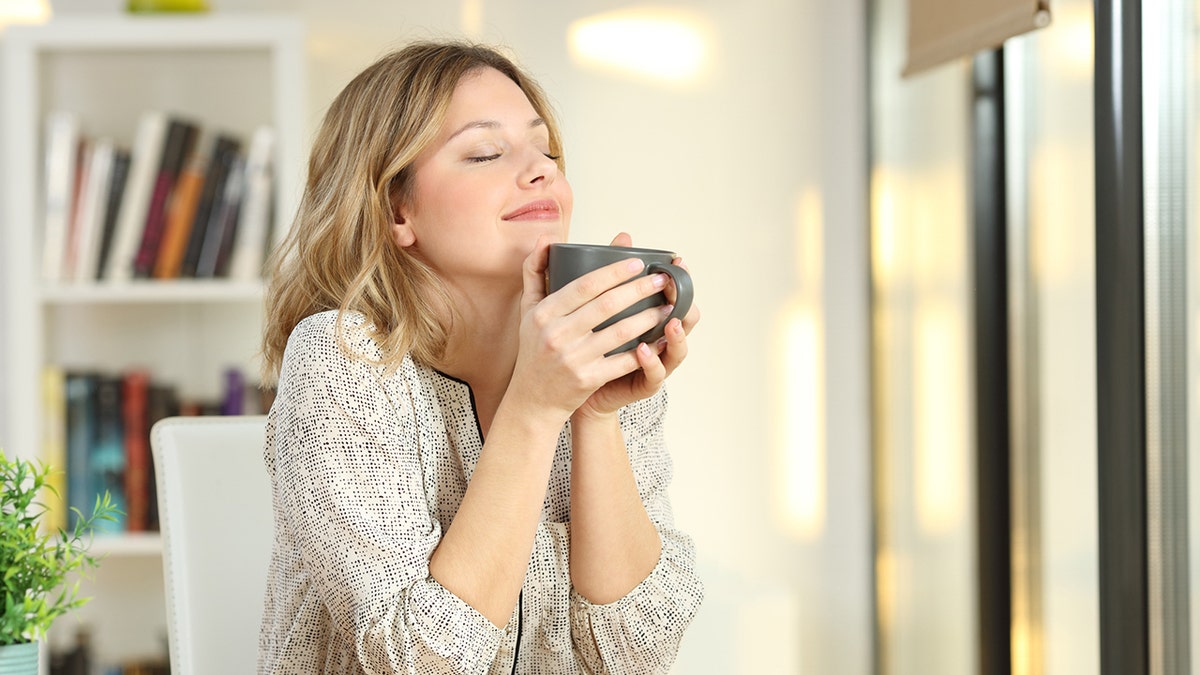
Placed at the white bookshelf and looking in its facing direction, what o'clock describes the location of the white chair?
The white chair is roughly at 12 o'clock from the white bookshelf.

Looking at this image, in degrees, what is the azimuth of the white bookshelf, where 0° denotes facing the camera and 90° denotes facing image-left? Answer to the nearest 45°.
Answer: approximately 0°

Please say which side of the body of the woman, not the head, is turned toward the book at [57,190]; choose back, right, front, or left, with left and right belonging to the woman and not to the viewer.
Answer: back

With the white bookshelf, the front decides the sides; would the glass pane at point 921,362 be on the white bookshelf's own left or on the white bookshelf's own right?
on the white bookshelf's own left

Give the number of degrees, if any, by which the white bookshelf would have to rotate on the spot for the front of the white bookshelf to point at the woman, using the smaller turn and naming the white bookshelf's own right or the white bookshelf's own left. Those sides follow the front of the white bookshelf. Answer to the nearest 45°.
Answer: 0° — it already faces them

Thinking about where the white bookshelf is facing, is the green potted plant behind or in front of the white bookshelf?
in front

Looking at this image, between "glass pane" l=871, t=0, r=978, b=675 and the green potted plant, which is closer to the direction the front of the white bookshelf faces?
the green potted plant

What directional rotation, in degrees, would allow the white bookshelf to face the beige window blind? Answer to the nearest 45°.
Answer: approximately 45° to its left

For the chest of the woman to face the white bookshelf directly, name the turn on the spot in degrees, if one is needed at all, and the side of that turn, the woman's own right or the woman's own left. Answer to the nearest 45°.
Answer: approximately 180°

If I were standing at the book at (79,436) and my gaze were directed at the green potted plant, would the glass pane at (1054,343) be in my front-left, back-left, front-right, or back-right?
front-left

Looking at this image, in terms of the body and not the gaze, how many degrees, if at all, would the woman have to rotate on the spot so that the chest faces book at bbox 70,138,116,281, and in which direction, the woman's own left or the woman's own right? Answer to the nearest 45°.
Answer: approximately 180°

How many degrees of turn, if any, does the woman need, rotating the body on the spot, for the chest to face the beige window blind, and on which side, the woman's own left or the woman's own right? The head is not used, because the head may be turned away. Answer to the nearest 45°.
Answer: approximately 90° to the woman's own left

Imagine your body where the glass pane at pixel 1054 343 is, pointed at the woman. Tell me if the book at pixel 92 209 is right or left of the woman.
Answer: right

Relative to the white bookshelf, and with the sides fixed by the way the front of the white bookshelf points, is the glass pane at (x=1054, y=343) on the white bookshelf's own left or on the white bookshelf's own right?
on the white bookshelf's own left

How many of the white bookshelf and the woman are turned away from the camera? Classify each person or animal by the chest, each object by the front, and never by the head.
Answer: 0

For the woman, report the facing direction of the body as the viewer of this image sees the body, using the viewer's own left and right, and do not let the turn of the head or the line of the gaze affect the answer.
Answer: facing the viewer and to the right of the viewer

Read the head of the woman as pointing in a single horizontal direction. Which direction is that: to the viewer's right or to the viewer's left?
to the viewer's right
